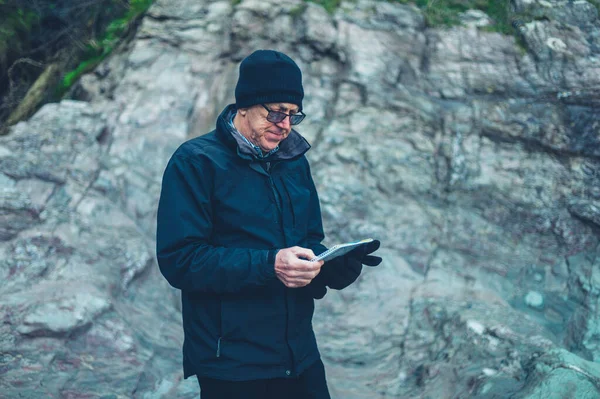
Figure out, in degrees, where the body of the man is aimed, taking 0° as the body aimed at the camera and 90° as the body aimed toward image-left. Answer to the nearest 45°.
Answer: approximately 315°

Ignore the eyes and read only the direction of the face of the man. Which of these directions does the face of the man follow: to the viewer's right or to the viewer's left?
to the viewer's right
